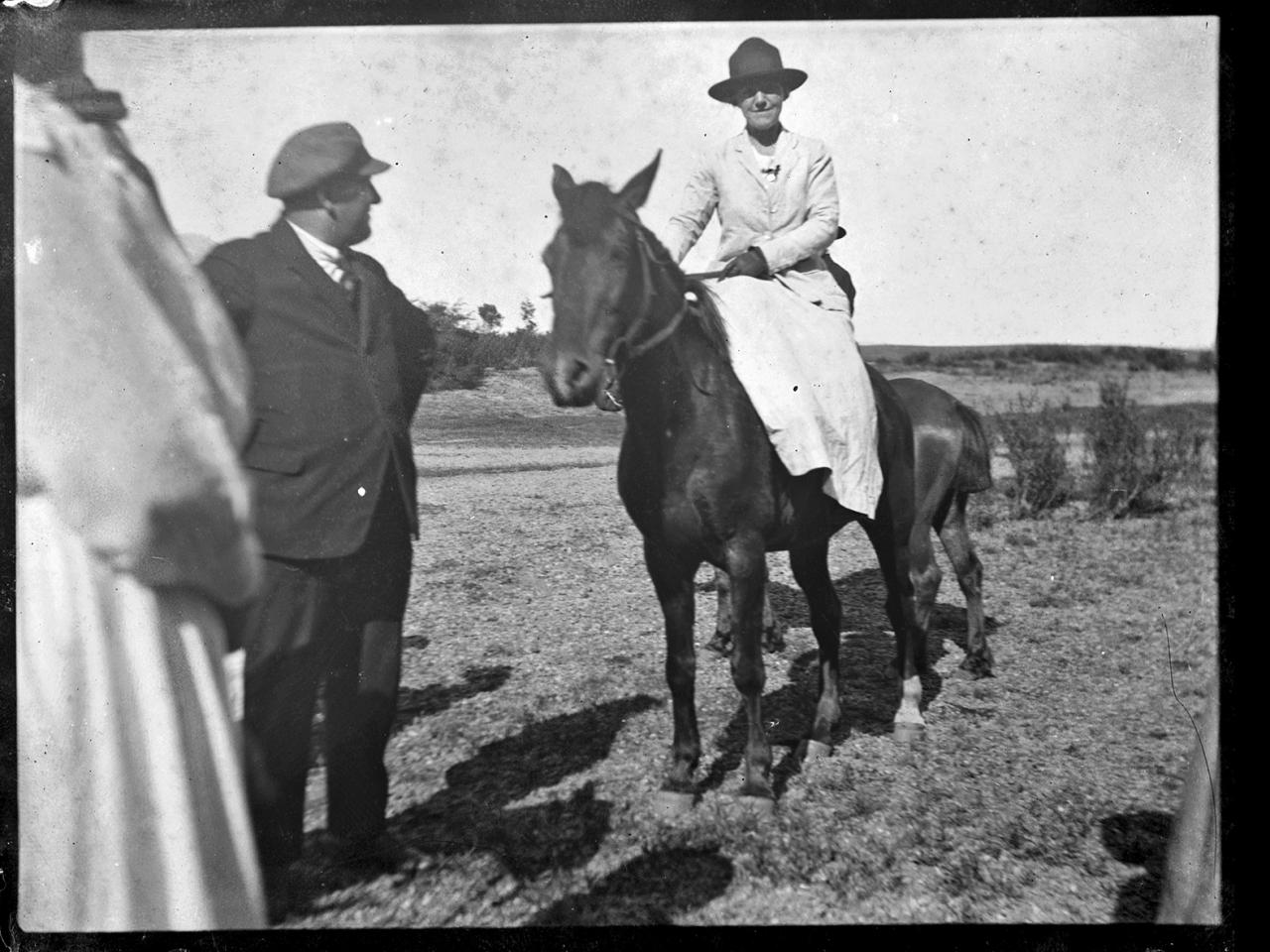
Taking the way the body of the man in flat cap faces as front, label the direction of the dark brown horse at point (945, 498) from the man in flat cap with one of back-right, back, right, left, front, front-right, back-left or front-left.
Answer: front-left

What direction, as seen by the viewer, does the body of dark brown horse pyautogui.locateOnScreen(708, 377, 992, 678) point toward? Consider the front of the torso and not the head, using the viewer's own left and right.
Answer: facing to the left of the viewer

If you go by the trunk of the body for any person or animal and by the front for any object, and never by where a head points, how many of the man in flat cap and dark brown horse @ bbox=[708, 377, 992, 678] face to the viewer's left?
1

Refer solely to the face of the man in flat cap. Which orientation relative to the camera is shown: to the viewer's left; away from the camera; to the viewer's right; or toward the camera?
to the viewer's right

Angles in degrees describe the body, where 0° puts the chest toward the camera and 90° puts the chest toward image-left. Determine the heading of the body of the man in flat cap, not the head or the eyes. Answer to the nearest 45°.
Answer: approximately 315°

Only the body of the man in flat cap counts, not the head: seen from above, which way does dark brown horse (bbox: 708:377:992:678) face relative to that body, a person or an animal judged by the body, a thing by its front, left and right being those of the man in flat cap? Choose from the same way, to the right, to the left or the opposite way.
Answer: the opposite way

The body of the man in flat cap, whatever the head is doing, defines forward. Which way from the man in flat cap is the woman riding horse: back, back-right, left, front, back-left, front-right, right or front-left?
front-left

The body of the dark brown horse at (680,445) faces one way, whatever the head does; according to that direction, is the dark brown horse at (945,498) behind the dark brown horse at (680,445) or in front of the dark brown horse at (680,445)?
behind

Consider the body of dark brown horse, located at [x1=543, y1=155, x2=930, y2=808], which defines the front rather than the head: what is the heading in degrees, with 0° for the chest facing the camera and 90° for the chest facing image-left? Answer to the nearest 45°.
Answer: approximately 45°

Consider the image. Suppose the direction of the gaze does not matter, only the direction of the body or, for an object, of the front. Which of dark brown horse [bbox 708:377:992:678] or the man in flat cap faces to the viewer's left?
the dark brown horse
